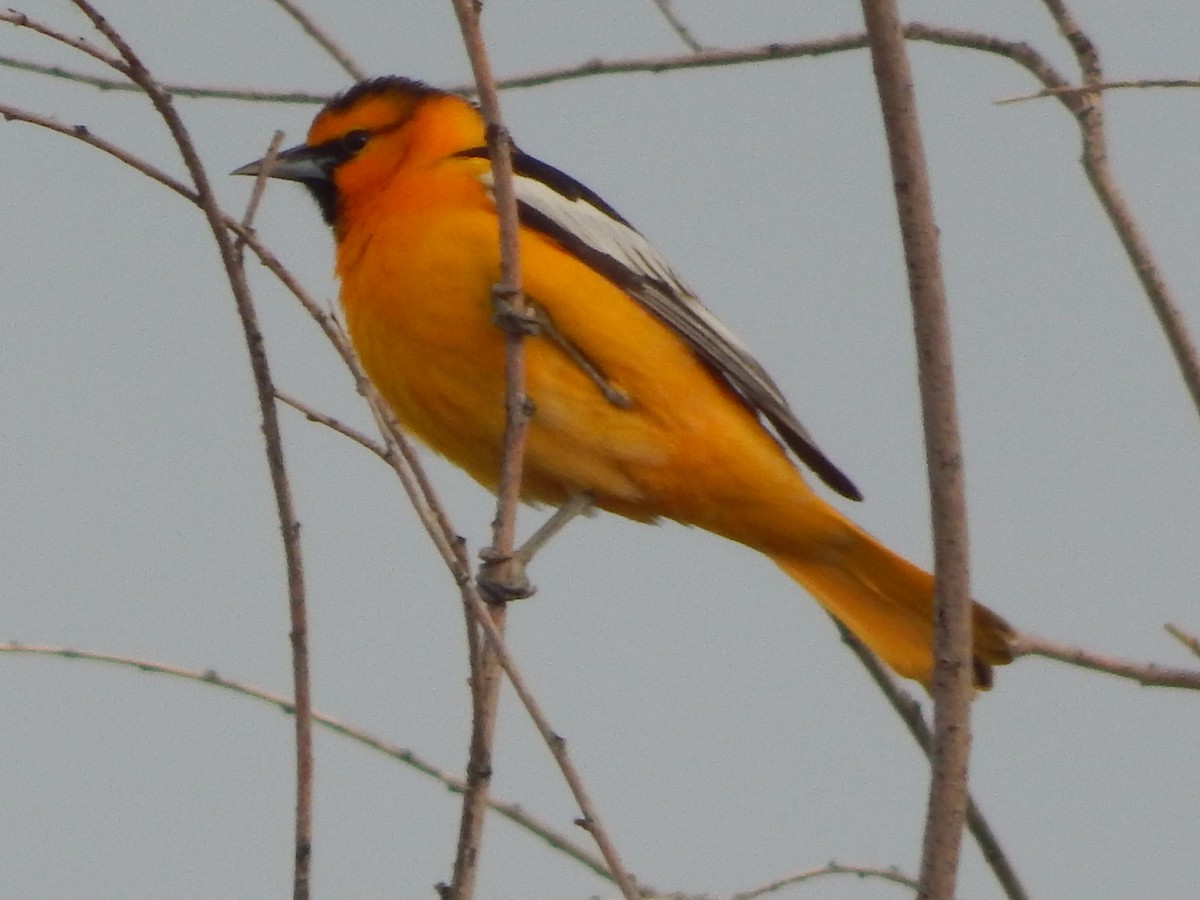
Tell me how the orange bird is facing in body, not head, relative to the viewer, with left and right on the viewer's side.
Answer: facing to the left of the viewer

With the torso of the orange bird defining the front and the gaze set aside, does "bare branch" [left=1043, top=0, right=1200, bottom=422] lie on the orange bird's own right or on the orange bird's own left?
on the orange bird's own left

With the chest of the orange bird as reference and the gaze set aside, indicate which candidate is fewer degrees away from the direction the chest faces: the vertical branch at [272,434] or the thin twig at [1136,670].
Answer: the vertical branch

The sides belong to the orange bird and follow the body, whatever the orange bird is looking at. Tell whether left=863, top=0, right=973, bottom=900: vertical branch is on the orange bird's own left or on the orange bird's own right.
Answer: on the orange bird's own left

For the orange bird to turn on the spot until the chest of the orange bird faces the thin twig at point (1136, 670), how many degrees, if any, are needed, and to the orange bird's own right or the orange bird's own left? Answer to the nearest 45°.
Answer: approximately 135° to the orange bird's own left
